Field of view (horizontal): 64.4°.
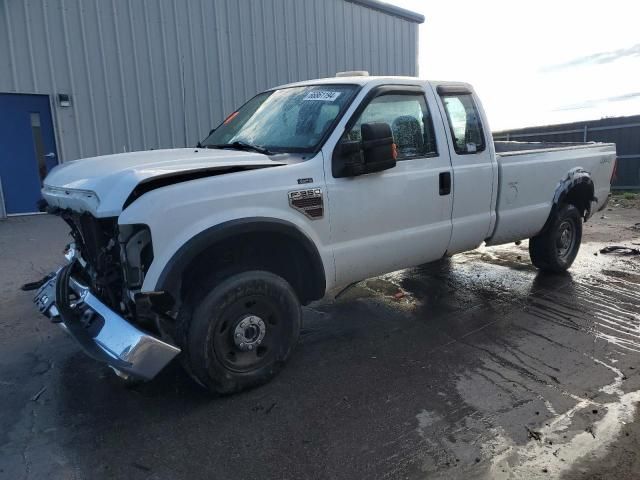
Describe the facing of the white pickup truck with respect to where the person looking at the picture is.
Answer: facing the viewer and to the left of the viewer

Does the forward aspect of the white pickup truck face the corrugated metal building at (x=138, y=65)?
no
